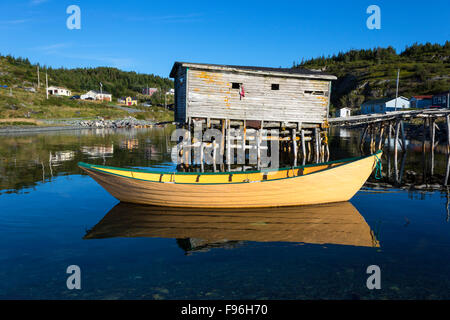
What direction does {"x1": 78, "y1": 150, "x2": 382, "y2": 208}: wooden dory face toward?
to the viewer's right
